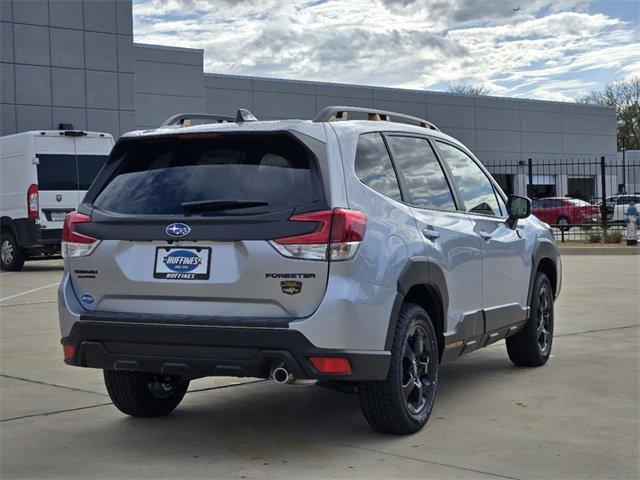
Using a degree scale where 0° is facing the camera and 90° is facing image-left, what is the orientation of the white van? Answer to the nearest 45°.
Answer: approximately 135°

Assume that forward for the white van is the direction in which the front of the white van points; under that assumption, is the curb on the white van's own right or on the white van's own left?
on the white van's own right

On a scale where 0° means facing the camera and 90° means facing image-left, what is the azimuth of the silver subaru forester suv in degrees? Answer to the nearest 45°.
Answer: approximately 225°

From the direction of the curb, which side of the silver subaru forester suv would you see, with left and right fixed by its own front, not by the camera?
front

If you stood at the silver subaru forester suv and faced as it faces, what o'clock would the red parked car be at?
The red parked car is roughly at 11 o'clock from the silver subaru forester suv.

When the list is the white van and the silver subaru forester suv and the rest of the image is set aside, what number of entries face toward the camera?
0

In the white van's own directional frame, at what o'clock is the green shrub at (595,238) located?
The green shrub is roughly at 4 o'clock from the white van.

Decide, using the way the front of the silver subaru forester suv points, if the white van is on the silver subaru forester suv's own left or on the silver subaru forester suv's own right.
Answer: on the silver subaru forester suv's own left

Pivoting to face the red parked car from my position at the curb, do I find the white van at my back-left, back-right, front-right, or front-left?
back-left

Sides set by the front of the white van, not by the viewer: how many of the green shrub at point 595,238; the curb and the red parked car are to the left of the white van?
0

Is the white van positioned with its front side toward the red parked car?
no

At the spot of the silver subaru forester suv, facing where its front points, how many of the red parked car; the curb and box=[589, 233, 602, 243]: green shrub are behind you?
0

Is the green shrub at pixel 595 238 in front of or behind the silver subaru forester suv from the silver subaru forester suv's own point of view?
in front
